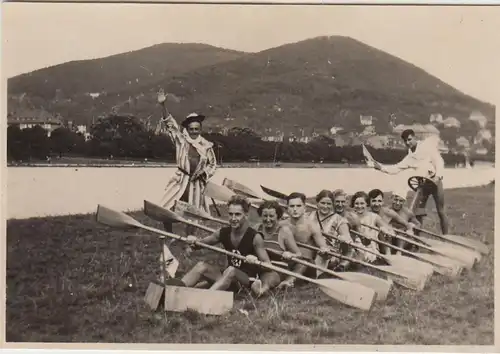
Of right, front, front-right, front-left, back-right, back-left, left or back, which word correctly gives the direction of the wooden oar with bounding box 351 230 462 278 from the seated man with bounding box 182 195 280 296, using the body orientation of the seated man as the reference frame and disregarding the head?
back-left

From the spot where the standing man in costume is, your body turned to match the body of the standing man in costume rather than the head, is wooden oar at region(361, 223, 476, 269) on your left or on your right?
on your left

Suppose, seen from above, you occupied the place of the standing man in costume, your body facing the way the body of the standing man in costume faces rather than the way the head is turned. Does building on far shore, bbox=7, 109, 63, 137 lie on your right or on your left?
on your right

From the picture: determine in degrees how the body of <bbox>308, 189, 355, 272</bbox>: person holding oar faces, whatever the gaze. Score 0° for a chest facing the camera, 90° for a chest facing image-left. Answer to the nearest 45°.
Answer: approximately 45°

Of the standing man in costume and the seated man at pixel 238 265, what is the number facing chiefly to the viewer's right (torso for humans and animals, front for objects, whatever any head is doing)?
0

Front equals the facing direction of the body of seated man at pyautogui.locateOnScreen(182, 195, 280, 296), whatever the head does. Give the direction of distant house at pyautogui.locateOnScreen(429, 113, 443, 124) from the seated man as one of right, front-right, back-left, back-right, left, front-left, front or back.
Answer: back-left
